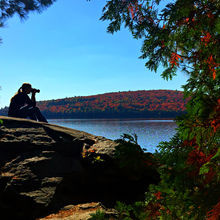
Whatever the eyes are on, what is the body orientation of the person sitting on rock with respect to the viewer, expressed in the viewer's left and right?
facing to the right of the viewer

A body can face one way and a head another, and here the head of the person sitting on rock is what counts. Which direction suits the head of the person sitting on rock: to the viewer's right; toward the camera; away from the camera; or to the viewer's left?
to the viewer's right
